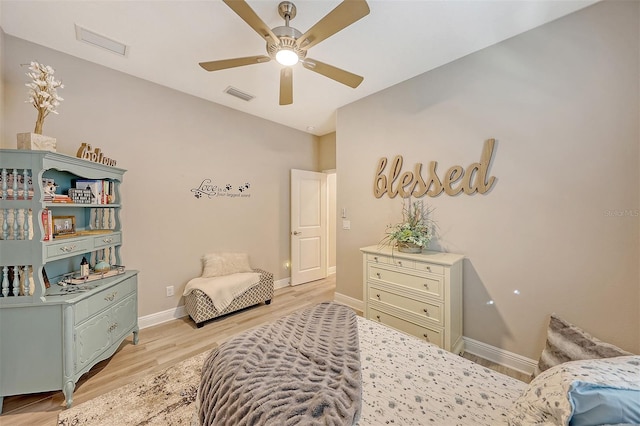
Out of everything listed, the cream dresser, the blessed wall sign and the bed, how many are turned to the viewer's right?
0

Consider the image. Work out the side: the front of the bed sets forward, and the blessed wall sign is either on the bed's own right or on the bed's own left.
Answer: on the bed's own right

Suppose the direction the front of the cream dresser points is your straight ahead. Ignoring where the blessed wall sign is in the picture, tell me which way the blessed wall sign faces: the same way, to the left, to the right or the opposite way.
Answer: the same way

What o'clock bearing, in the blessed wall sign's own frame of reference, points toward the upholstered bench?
The upholstered bench is roughly at 1 o'clock from the blessed wall sign.

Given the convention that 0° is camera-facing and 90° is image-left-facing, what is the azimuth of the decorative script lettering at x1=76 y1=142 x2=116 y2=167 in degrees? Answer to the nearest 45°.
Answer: approximately 315°

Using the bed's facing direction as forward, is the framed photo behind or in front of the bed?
in front

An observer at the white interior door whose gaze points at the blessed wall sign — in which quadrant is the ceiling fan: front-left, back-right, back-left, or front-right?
front-right

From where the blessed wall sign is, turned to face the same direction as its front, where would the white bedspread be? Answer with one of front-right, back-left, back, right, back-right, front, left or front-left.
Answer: front-left

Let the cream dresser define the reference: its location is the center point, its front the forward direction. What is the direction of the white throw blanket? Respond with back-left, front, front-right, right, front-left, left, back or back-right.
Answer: front-right

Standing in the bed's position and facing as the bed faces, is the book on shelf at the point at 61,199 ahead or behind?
ahead

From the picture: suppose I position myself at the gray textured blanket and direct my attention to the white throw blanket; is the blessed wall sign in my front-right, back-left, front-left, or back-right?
front-right

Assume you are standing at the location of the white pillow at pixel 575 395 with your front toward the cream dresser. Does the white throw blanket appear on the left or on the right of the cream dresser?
left

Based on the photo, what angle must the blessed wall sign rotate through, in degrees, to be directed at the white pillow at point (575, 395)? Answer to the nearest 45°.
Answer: approximately 45° to its left

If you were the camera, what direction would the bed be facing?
facing away from the viewer and to the left of the viewer

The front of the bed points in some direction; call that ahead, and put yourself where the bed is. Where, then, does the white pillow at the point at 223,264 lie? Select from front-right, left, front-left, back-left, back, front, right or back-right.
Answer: front

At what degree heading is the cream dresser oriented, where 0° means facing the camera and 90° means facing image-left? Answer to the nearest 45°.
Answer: approximately 45°
